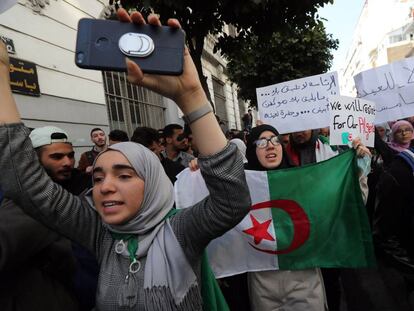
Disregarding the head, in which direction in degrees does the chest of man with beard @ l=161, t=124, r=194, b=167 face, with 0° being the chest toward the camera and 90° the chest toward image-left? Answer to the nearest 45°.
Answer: approximately 315°

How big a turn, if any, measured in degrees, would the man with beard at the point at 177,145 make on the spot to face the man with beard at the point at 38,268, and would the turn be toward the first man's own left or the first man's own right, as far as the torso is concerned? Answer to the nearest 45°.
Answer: approximately 45° to the first man's own right

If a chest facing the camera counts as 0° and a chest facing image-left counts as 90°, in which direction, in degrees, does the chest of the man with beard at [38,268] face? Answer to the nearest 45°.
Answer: approximately 315°
